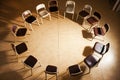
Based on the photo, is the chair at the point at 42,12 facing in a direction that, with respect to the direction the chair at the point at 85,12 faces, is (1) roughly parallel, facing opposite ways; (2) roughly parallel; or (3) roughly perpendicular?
roughly perpendicular

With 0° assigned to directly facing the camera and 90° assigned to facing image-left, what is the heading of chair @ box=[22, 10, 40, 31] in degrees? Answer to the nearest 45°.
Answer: approximately 315°

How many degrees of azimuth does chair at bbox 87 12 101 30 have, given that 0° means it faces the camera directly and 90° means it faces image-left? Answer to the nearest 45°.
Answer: approximately 45°
